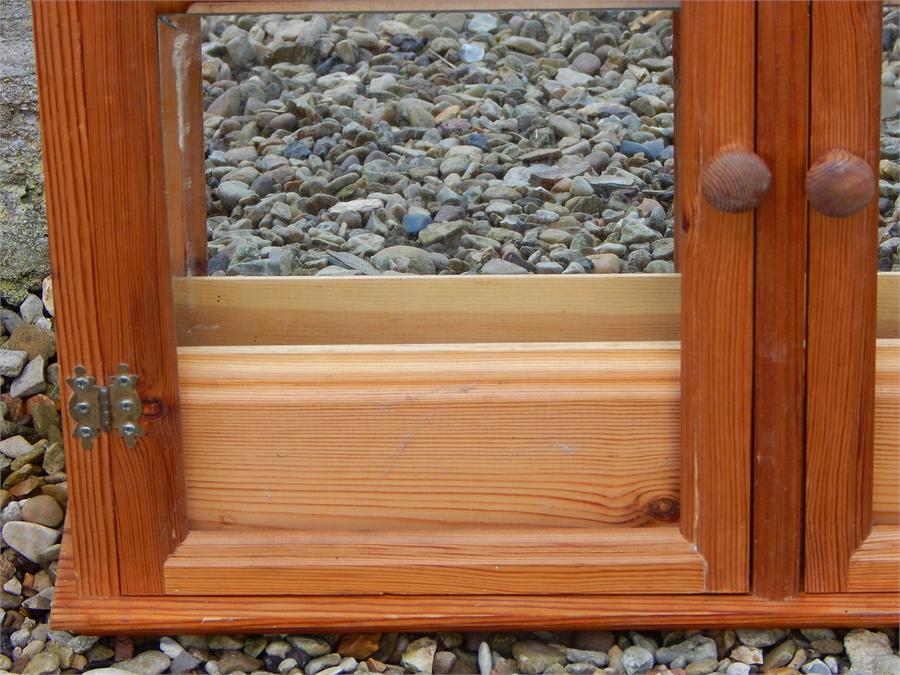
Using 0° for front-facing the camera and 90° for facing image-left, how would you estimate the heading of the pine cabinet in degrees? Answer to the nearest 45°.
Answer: approximately 0°

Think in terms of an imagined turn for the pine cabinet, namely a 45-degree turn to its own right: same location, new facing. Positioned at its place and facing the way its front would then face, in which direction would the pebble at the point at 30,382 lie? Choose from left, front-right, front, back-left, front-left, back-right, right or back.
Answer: right

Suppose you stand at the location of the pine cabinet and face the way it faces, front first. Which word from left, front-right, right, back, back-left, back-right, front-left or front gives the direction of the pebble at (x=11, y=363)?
back-right
